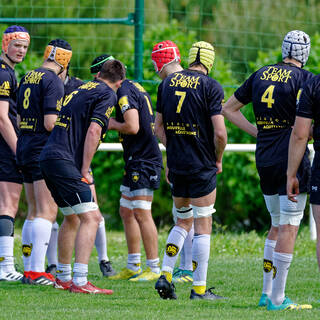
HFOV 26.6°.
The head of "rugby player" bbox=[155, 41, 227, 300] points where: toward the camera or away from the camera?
away from the camera

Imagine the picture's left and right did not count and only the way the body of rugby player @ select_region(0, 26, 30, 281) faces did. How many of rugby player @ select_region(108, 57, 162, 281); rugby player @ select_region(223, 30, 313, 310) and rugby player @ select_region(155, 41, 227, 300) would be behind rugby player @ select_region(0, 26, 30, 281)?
0

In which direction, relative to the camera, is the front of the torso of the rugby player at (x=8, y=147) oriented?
to the viewer's right

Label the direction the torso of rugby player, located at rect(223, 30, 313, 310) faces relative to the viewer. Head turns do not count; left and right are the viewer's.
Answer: facing away from the viewer and to the right of the viewer

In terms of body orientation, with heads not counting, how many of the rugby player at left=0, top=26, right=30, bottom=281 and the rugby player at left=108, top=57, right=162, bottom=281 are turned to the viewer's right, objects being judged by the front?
1

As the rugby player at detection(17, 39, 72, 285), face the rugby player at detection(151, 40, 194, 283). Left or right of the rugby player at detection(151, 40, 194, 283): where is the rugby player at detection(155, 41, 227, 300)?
right

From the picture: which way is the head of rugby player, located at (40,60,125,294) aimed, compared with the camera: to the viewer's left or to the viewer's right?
to the viewer's right

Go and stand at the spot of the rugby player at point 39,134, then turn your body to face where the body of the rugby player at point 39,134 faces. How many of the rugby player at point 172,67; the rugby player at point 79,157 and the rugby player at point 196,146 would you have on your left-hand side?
0

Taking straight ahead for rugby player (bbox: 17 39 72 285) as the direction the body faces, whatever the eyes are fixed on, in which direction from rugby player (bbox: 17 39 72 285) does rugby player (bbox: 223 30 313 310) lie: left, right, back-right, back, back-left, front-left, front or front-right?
right

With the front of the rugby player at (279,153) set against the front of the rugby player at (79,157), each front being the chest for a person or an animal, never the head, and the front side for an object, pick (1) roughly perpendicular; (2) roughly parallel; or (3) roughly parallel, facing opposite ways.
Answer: roughly parallel

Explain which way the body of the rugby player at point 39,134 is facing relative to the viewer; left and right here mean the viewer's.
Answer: facing away from the viewer and to the right of the viewer

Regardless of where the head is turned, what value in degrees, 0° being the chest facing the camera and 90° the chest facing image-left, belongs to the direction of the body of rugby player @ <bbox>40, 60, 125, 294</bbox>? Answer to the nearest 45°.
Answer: approximately 225°
